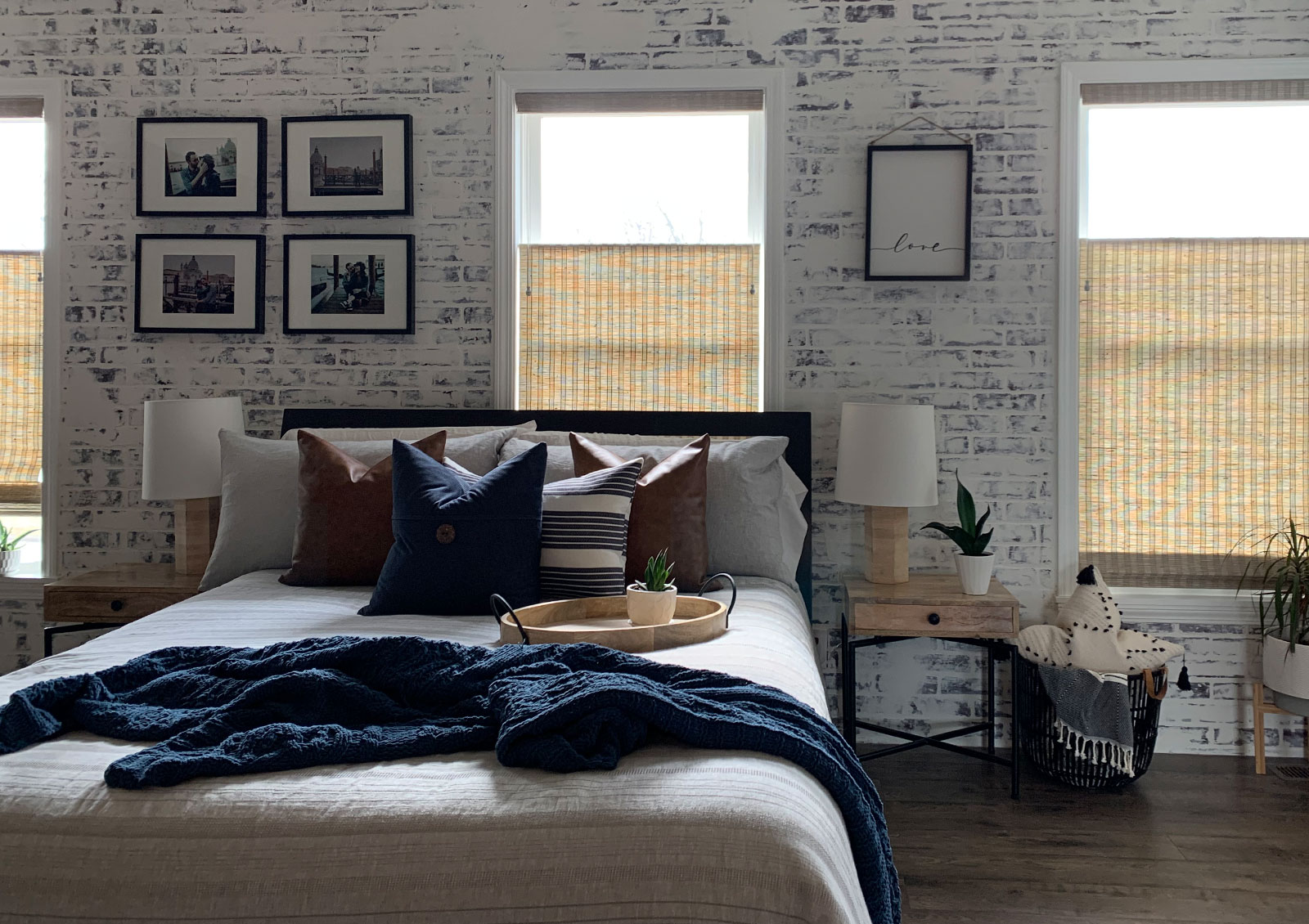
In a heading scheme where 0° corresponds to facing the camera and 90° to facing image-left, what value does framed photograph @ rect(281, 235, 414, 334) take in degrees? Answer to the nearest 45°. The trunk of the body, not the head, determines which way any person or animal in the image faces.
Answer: approximately 0°

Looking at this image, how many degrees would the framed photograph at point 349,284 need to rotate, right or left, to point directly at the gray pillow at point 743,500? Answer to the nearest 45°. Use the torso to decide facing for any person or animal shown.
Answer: approximately 45° to its left

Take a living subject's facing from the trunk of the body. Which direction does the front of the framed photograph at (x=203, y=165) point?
toward the camera

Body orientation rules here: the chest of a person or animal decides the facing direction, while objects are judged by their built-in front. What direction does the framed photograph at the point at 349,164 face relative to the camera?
toward the camera

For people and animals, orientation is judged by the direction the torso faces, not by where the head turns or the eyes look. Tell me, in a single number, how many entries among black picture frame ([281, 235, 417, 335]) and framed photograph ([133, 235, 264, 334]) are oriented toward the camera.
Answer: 2

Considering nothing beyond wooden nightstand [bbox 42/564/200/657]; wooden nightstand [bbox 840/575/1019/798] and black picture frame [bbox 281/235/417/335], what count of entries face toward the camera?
3

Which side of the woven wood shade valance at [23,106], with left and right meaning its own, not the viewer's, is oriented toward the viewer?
front
